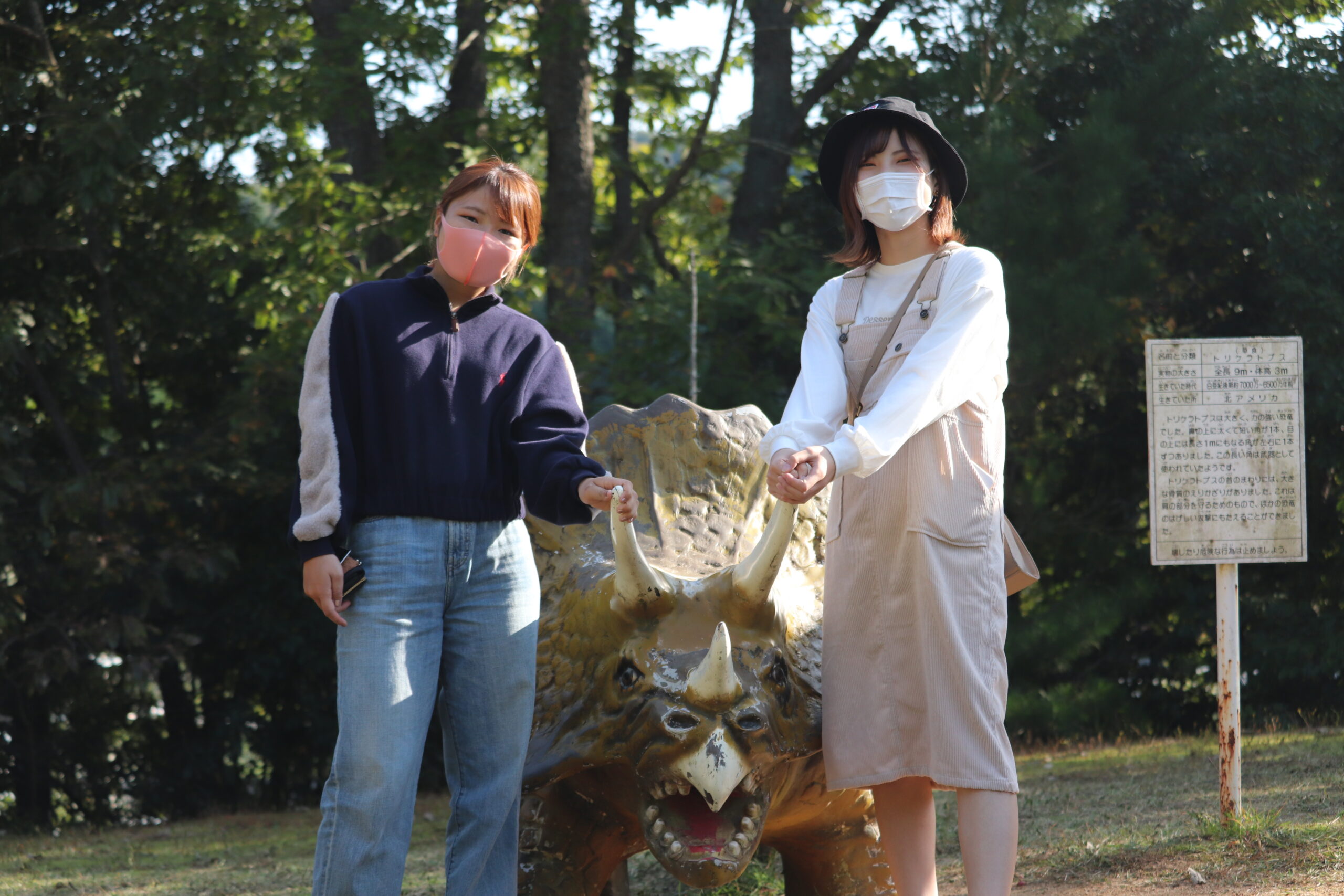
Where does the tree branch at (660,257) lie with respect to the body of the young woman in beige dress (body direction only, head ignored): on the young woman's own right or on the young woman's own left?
on the young woman's own right

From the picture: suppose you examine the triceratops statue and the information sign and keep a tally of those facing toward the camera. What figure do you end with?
2

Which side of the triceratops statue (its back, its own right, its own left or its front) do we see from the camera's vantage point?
front

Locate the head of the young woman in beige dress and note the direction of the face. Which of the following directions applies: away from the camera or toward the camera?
toward the camera

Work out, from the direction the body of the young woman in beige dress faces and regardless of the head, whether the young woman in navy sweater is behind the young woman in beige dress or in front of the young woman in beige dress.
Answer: in front

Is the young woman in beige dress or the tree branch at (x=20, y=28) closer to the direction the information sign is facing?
the young woman in beige dress

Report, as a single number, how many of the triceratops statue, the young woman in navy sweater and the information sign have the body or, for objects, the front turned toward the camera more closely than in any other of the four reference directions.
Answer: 3

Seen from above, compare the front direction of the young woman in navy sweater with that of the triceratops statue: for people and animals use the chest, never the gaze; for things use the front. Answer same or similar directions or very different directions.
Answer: same or similar directions

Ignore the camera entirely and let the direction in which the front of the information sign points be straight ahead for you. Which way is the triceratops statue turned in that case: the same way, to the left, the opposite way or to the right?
the same way

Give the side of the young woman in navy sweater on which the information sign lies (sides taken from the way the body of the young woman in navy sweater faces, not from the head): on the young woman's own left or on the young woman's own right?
on the young woman's own left

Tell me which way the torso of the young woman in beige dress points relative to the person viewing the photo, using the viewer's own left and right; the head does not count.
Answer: facing the viewer and to the left of the viewer

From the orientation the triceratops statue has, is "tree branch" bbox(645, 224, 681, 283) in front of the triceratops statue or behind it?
behind
